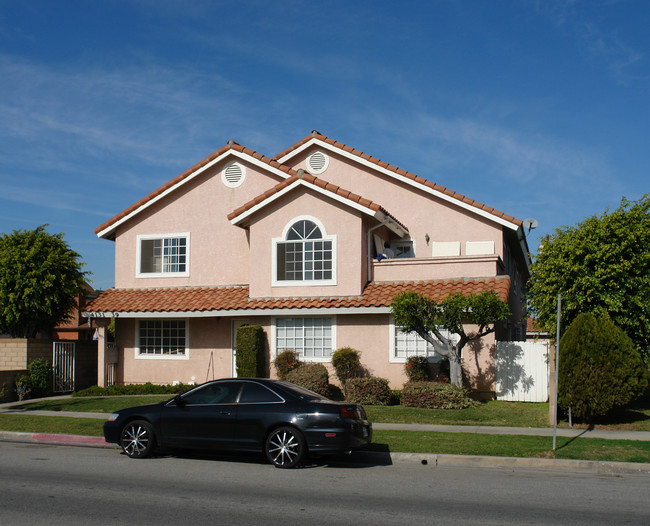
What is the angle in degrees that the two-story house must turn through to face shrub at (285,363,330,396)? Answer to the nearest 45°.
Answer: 0° — it already faces it

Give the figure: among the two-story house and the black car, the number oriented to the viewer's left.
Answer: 1

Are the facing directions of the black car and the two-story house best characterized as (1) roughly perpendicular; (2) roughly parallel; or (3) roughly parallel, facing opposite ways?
roughly perpendicular

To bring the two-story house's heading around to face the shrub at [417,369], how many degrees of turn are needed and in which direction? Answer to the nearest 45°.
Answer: approximately 45° to its left

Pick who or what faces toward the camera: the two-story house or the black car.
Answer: the two-story house

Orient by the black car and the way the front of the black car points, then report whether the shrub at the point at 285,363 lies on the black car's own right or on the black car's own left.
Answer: on the black car's own right

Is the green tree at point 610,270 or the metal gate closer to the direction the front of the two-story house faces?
the green tree

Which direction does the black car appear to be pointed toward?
to the viewer's left

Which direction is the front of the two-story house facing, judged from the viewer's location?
facing the viewer

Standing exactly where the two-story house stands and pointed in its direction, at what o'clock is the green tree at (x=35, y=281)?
The green tree is roughly at 3 o'clock from the two-story house.
